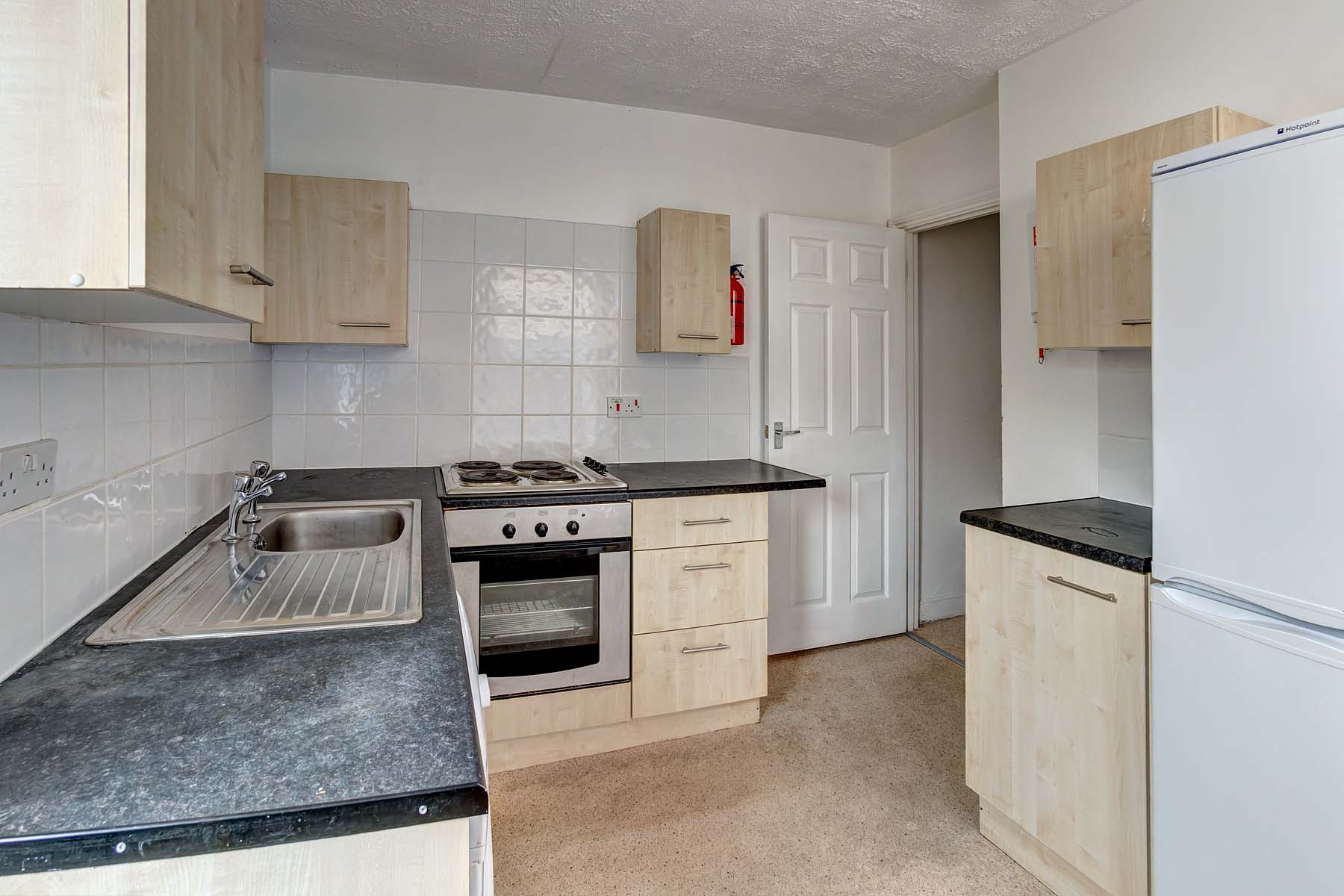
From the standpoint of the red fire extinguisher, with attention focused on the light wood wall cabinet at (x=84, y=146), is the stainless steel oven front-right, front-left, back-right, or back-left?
front-right

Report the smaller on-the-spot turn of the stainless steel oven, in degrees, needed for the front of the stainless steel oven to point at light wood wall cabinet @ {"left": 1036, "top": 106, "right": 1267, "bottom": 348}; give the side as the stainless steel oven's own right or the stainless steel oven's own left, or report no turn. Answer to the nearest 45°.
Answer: approximately 45° to the stainless steel oven's own left

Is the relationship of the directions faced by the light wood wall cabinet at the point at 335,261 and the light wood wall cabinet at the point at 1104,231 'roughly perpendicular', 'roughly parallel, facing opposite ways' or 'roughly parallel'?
roughly perpendicular

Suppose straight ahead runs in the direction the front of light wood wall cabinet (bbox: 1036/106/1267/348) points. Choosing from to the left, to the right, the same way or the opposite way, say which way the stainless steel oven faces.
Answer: to the left

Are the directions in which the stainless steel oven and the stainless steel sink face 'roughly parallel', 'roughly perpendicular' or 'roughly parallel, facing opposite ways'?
roughly perpendicular

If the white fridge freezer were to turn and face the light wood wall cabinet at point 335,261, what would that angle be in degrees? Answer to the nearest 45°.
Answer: approximately 45° to its right

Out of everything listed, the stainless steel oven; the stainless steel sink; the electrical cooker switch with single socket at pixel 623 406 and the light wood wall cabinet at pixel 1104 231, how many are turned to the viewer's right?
1

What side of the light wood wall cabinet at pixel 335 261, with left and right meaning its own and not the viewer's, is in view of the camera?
front

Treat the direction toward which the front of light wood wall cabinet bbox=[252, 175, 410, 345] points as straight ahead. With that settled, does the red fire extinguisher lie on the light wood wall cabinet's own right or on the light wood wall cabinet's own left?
on the light wood wall cabinet's own left

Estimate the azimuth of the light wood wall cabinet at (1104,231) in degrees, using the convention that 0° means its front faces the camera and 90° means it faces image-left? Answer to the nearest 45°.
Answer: approximately 45°

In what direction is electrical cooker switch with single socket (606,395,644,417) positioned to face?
toward the camera

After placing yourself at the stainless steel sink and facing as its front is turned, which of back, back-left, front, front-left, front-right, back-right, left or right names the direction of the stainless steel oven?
front-left

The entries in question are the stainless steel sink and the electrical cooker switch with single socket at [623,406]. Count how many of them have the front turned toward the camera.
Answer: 1
